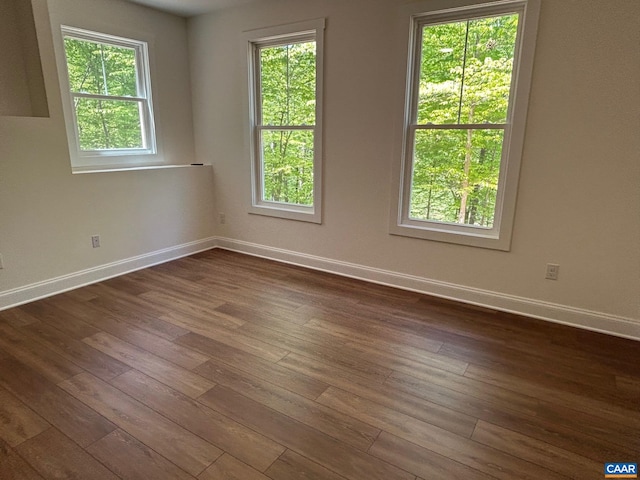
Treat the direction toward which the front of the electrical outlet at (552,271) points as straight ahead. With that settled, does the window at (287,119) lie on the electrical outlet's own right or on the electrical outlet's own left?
on the electrical outlet's own right

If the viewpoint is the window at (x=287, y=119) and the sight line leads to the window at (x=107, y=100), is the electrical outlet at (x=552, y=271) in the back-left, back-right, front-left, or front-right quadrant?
back-left

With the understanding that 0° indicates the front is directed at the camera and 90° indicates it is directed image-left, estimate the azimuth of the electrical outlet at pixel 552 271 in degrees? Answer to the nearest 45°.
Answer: approximately 0°

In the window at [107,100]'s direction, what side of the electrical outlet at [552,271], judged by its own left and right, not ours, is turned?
right
